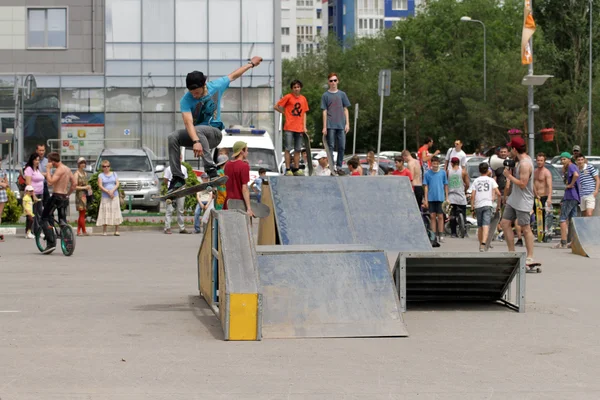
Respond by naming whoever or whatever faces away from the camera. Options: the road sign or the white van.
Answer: the road sign

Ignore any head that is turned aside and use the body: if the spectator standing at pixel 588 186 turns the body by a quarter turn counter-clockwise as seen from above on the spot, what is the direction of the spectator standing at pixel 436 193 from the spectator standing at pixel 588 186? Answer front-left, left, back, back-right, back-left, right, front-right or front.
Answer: back-right

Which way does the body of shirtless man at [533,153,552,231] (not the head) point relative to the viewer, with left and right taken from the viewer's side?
facing the viewer and to the left of the viewer

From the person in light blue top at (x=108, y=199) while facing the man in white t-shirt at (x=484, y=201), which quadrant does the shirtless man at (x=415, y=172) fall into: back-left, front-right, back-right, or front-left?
front-left

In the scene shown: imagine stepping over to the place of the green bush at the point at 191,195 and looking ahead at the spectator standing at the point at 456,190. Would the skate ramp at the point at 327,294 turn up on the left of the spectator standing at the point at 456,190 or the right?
right

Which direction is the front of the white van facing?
toward the camera

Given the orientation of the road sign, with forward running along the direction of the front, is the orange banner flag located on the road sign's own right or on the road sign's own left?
on the road sign's own right

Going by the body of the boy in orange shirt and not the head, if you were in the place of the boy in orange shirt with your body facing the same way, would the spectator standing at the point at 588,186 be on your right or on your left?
on your left

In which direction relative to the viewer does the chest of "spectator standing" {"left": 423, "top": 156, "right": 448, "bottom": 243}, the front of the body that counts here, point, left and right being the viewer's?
facing the viewer

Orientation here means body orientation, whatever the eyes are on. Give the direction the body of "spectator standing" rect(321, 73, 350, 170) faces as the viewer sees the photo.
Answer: toward the camera

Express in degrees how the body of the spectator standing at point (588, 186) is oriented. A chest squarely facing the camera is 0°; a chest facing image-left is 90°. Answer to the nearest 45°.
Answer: approximately 45°

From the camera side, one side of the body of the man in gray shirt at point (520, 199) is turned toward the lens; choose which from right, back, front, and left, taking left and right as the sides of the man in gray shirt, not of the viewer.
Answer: left

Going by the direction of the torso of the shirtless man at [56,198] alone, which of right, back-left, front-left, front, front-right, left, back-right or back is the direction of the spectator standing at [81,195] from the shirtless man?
front-right
